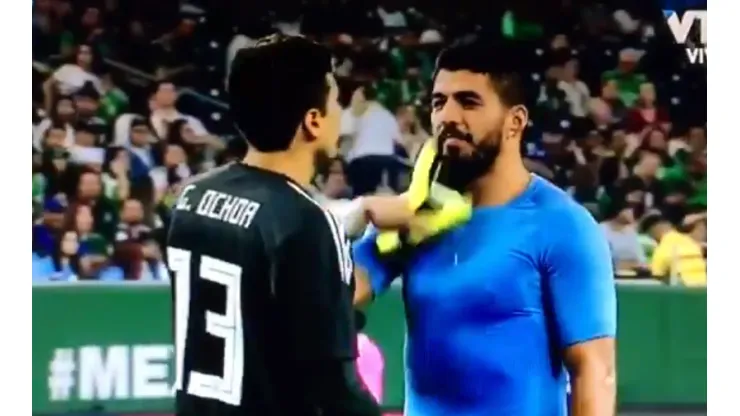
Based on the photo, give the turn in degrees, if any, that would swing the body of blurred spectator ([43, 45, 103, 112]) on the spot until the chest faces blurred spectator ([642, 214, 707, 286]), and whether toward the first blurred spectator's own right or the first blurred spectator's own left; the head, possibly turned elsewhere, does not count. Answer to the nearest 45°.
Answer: approximately 90° to the first blurred spectator's own left

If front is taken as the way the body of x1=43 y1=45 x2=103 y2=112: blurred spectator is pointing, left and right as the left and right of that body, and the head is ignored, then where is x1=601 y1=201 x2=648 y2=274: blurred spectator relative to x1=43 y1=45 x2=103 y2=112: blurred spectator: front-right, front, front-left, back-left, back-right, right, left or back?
left

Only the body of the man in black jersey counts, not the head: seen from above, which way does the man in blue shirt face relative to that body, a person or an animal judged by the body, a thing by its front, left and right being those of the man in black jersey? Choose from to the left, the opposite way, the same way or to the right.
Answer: the opposite way

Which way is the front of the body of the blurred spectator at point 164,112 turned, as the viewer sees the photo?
toward the camera

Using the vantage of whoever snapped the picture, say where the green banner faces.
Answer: facing the viewer

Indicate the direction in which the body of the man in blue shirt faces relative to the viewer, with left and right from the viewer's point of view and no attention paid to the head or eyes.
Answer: facing the viewer and to the left of the viewer
